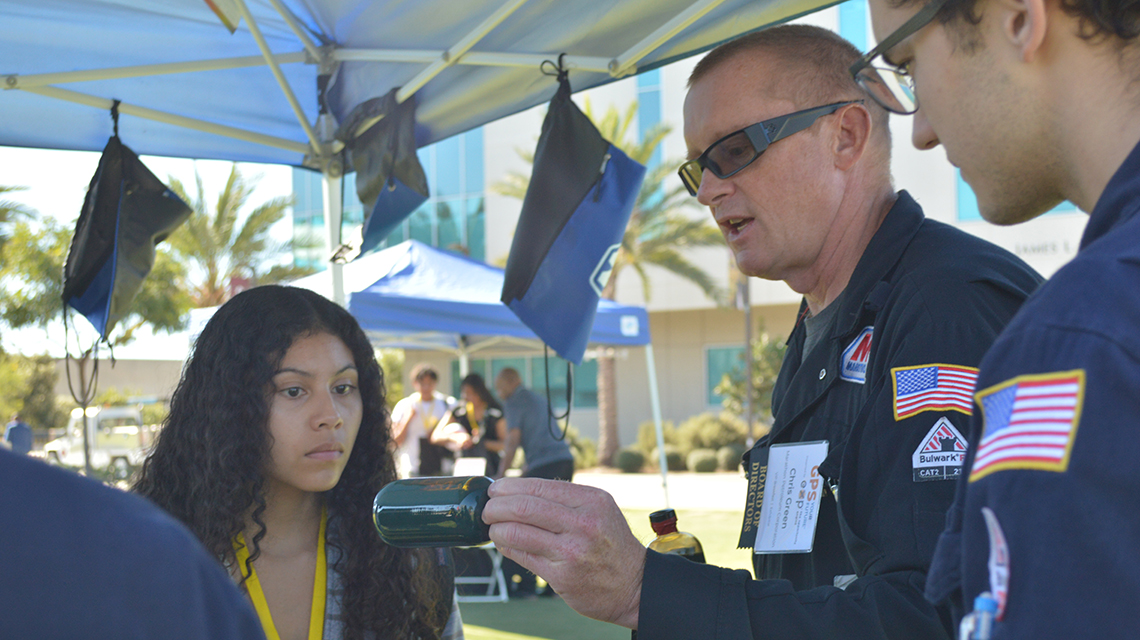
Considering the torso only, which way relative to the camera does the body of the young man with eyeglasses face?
to the viewer's left

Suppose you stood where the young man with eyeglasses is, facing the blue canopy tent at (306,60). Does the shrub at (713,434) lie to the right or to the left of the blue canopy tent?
right

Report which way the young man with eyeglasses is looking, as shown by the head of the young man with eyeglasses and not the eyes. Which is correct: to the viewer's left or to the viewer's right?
to the viewer's left

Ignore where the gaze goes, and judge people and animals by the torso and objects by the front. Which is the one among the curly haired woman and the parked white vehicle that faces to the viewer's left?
the parked white vehicle

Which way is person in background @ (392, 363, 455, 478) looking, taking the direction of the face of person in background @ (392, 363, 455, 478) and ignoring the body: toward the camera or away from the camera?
toward the camera

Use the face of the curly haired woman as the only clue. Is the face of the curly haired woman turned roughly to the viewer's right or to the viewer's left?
to the viewer's right

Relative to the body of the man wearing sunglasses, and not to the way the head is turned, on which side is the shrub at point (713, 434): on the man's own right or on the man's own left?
on the man's own right

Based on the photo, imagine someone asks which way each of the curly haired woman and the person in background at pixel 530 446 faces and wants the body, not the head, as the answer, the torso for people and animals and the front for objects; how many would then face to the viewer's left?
1

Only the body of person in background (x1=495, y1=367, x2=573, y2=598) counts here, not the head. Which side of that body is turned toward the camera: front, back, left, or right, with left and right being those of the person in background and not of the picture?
left

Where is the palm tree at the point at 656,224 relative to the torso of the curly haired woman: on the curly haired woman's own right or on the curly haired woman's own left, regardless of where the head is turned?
on the curly haired woman's own left

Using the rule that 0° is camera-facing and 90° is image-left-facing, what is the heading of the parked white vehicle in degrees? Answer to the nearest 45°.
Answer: approximately 90°

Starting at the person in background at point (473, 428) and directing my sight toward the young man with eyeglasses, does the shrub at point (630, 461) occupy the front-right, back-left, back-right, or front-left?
back-left

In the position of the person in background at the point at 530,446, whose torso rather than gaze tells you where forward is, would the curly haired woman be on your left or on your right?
on your left

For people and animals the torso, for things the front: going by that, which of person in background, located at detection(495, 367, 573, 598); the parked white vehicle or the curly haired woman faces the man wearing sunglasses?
the curly haired woman
